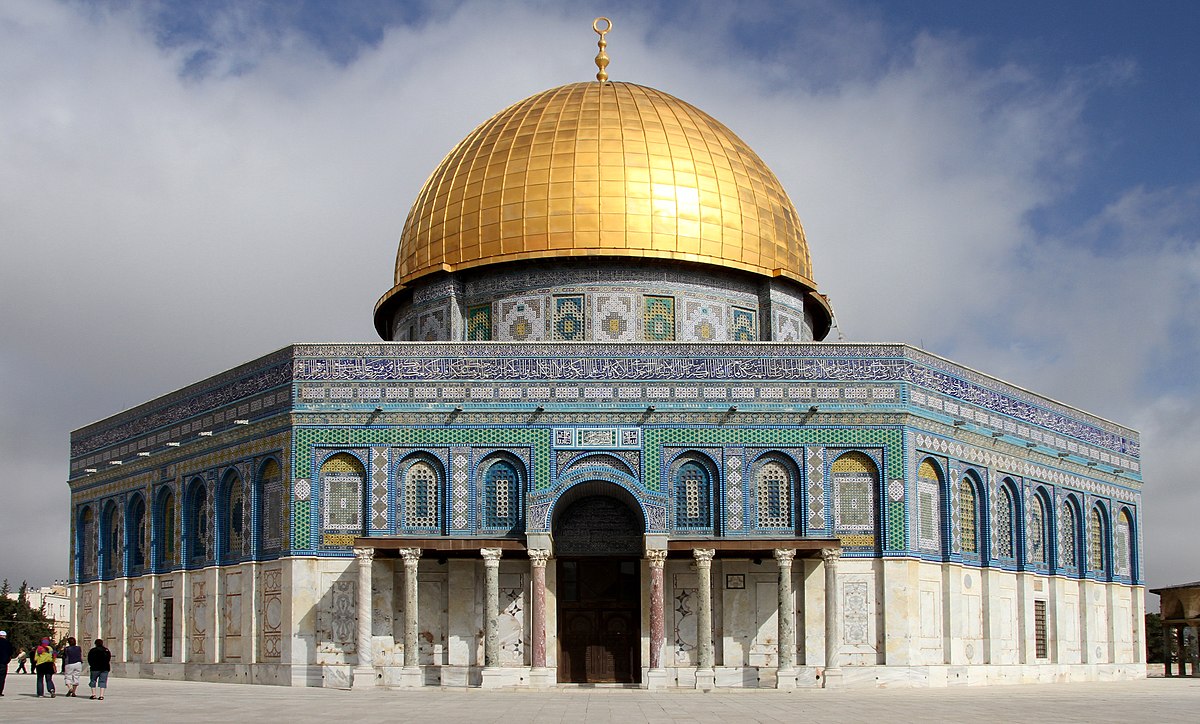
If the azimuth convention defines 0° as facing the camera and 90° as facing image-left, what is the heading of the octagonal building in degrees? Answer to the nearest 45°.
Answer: approximately 0°

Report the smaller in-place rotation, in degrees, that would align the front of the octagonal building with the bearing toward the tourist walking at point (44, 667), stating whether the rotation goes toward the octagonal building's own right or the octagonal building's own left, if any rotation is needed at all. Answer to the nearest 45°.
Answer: approximately 45° to the octagonal building's own right

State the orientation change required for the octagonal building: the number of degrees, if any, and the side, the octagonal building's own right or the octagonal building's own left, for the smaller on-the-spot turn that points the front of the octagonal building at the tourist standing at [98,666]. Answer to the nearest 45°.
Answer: approximately 45° to the octagonal building's own right
